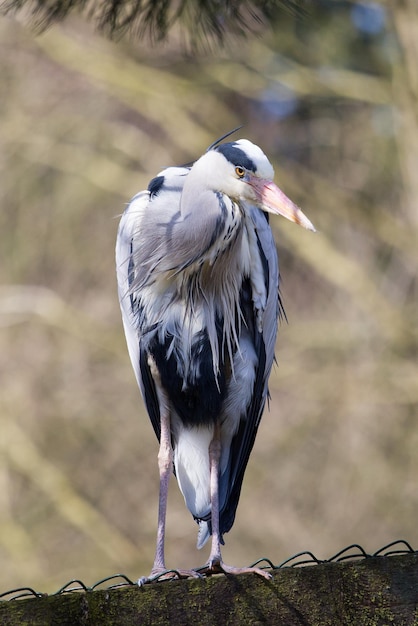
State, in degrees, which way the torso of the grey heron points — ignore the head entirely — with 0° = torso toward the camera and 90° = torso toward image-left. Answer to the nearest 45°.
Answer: approximately 0°

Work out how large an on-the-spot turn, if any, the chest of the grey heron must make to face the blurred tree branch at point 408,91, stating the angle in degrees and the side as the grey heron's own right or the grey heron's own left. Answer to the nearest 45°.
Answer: approximately 180°
